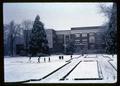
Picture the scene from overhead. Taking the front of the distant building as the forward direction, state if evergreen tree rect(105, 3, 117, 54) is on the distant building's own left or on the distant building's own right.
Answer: on the distant building's own left

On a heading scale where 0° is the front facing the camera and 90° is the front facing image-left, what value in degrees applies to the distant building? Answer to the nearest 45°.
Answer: approximately 0°

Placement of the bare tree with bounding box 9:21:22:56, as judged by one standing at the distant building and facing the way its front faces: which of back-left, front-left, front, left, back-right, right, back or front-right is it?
right
